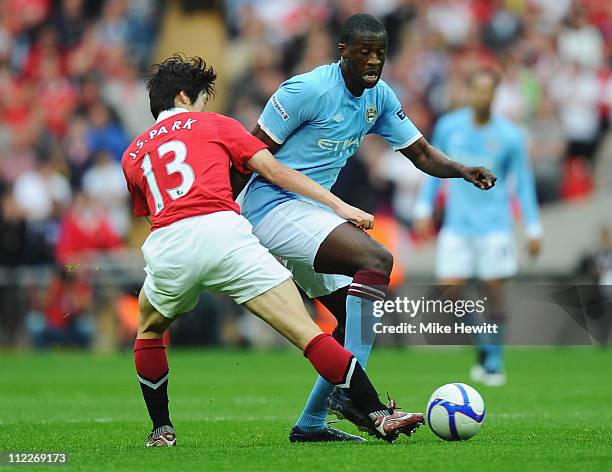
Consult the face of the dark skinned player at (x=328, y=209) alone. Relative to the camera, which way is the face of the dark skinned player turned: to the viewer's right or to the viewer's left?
to the viewer's right

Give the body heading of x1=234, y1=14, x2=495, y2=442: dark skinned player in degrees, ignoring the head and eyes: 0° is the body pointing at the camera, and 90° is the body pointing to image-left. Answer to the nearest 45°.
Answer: approximately 315°

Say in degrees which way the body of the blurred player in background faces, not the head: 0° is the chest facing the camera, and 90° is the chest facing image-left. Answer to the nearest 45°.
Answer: approximately 0°

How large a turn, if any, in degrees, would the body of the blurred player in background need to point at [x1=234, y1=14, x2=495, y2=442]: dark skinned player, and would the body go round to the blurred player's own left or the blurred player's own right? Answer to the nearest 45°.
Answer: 0° — they already face them

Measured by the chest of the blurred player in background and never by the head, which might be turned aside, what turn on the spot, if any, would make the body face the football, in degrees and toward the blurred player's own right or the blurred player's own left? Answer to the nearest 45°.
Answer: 0° — they already face it
